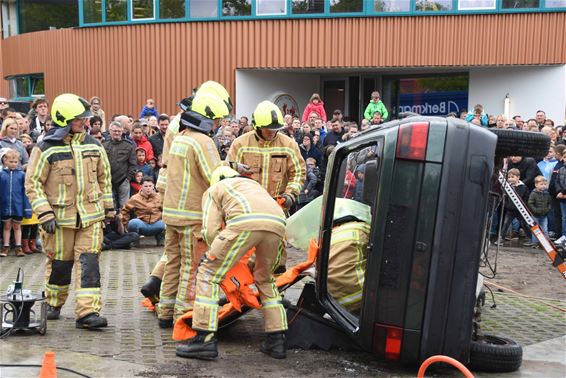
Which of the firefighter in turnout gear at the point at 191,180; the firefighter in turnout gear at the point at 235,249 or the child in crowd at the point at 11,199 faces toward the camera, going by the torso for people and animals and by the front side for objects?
the child in crowd

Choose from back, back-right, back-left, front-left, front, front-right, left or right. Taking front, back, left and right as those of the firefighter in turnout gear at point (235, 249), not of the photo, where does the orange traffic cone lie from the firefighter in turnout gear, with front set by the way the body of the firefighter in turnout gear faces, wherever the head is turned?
left

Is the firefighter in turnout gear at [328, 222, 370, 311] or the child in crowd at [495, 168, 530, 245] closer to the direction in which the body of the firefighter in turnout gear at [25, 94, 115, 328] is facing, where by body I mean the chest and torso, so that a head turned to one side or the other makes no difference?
the firefighter in turnout gear

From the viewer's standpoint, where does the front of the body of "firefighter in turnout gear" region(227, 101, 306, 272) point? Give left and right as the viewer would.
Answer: facing the viewer

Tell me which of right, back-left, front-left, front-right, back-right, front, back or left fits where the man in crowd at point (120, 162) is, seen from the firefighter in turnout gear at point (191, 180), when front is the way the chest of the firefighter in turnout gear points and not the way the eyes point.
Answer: front-left

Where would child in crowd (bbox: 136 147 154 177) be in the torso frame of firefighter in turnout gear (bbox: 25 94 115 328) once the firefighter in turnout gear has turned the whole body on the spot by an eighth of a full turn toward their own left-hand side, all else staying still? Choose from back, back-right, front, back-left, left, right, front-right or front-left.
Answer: left

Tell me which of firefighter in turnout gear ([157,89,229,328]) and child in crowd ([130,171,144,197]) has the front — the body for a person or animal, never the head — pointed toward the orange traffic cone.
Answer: the child in crowd

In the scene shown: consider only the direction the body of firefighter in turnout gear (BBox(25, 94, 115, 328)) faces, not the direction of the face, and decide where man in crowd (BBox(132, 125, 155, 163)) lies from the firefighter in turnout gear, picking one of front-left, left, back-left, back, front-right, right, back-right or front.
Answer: back-left

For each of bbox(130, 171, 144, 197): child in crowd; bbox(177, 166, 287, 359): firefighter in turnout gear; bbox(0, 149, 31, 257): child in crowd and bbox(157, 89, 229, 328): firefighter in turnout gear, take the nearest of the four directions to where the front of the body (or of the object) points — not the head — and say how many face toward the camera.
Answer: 2

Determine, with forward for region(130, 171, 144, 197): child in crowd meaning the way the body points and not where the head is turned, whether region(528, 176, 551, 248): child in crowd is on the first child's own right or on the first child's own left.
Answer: on the first child's own left

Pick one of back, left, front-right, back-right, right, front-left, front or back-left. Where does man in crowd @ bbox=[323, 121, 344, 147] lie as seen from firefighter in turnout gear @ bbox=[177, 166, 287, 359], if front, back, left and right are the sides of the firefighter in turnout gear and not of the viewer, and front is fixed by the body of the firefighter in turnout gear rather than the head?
front-right

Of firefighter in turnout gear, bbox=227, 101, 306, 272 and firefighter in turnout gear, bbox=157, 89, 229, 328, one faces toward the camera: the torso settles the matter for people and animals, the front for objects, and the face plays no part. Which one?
firefighter in turnout gear, bbox=227, 101, 306, 272

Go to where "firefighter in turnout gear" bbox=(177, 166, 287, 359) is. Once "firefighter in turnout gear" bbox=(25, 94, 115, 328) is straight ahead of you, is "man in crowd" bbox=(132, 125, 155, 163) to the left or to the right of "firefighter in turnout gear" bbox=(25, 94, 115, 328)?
right

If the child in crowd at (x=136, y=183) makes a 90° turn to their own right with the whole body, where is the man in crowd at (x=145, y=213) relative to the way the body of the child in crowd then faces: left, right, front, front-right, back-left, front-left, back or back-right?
left

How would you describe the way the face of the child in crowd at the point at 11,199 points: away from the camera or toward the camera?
toward the camera
